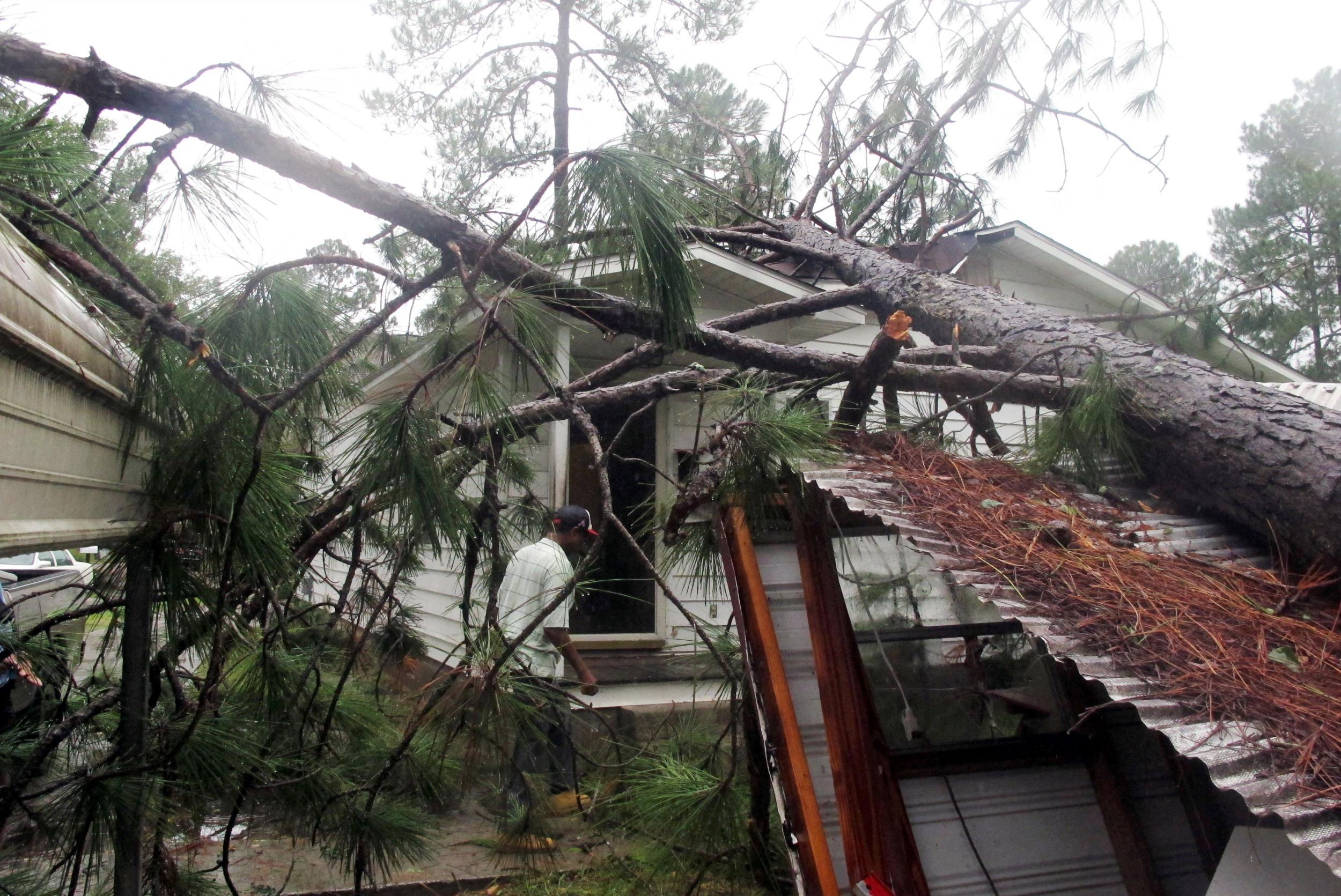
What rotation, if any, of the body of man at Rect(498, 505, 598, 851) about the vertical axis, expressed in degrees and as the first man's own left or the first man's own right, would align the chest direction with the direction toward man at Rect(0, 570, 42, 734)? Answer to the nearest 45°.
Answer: approximately 135° to the first man's own right

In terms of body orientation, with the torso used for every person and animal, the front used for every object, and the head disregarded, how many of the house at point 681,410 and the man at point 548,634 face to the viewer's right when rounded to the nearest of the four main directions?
1

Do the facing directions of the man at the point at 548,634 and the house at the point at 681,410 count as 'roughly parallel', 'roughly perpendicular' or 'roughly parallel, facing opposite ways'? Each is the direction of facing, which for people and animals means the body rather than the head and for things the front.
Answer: roughly perpendicular

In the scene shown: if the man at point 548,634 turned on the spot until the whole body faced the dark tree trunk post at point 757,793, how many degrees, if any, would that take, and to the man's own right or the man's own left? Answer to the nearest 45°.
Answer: approximately 45° to the man's own right

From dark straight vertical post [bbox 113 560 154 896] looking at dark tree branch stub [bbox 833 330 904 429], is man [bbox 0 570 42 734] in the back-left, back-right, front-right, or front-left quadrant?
front-left

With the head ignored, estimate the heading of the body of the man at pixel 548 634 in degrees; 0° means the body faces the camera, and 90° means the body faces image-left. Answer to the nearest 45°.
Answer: approximately 270°

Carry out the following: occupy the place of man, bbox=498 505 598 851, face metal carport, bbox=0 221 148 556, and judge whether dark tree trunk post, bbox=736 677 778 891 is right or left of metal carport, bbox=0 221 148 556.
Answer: left

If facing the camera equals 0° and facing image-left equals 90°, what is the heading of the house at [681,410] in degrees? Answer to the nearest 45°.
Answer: approximately 0°
